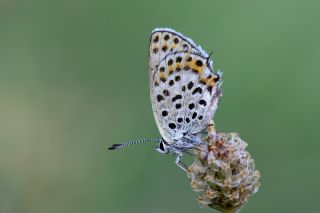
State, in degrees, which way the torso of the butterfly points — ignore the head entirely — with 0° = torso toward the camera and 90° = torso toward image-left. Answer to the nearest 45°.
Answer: approximately 90°
